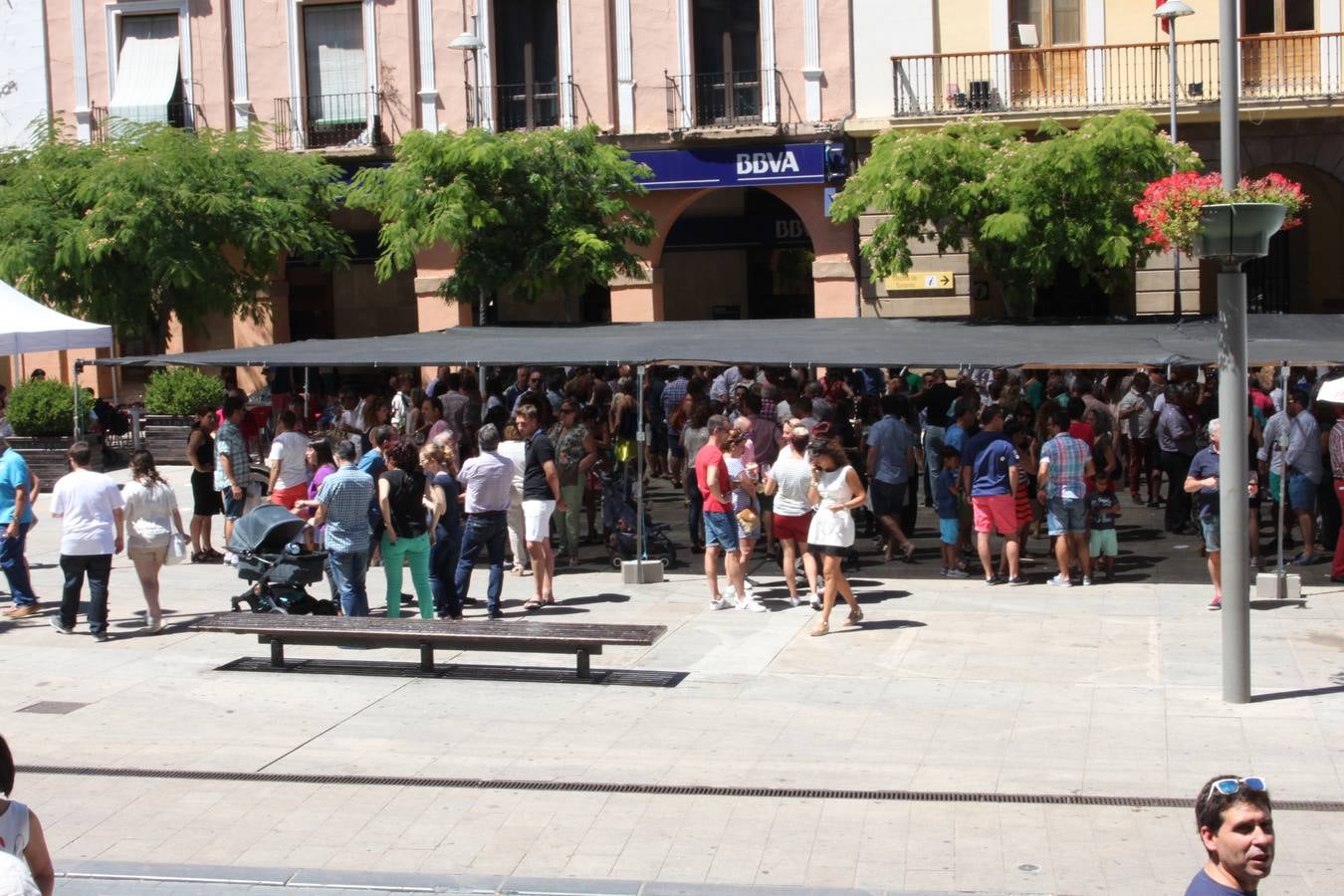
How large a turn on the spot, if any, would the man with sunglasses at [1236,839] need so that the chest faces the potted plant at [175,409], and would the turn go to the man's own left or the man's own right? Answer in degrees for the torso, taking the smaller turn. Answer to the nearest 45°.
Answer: approximately 180°

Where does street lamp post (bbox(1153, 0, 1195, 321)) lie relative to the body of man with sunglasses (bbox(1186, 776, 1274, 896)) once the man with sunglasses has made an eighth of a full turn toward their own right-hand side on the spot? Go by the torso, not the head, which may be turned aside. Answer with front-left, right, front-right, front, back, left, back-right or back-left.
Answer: back

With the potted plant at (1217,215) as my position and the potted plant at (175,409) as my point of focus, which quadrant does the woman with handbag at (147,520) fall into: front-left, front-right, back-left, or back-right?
front-left

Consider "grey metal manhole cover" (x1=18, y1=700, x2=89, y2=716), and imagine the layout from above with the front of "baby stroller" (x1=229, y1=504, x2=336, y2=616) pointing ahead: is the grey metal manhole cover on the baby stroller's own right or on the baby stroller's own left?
on the baby stroller's own left

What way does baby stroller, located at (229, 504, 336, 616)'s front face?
to the viewer's left

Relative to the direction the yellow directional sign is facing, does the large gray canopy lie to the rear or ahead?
ahead

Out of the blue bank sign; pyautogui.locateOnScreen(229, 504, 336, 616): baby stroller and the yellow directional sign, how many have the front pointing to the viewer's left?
1

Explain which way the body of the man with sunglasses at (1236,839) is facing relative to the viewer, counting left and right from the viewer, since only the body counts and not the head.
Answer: facing the viewer and to the right of the viewer

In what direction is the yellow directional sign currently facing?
toward the camera

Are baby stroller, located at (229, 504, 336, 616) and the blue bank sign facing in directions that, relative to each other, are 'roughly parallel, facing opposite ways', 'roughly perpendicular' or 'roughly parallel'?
roughly perpendicular

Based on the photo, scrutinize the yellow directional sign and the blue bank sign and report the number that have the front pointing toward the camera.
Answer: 2

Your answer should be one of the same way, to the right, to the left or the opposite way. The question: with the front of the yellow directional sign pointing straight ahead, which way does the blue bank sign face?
the same way

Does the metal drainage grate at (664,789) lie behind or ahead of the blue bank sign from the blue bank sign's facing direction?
ahead

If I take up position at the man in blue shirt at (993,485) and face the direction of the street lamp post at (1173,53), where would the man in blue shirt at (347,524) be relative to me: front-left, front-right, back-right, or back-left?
back-left

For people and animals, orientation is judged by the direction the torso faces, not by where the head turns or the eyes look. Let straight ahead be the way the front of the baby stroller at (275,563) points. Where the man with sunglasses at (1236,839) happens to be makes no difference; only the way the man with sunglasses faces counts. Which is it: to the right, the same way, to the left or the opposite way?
to the left

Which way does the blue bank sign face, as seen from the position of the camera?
facing the viewer

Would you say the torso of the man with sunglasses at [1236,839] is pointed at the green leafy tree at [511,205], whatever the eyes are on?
no
